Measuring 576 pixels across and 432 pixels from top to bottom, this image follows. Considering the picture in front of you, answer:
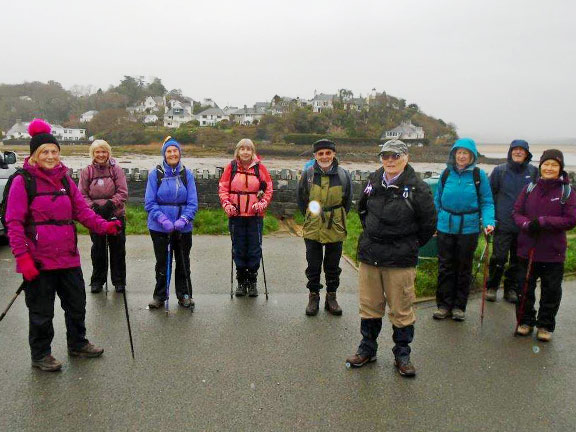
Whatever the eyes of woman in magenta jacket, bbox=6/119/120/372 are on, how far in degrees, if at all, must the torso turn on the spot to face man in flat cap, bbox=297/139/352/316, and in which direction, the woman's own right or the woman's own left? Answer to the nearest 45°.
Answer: approximately 45° to the woman's own left

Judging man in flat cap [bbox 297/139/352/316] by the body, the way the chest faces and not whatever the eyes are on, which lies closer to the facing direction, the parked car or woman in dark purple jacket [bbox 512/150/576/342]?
the woman in dark purple jacket

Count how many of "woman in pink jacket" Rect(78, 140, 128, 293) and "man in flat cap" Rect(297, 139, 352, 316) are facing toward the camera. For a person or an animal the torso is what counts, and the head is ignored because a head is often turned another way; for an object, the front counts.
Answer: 2

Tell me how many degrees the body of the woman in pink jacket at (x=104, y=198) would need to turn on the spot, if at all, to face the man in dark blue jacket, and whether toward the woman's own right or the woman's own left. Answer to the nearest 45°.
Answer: approximately 90° to the woman's own left

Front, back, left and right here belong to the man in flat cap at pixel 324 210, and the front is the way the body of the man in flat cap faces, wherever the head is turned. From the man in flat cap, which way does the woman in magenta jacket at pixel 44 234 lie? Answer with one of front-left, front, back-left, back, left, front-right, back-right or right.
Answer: front-right

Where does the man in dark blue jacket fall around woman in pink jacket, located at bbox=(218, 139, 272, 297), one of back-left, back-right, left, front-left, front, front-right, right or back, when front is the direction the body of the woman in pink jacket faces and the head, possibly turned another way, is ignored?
left

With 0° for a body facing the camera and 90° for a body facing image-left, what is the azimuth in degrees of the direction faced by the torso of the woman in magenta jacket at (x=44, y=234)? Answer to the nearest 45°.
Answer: approximately 315°
